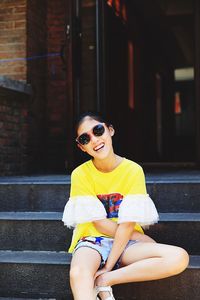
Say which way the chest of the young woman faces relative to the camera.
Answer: toward the camera

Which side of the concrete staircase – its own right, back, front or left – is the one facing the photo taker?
front
